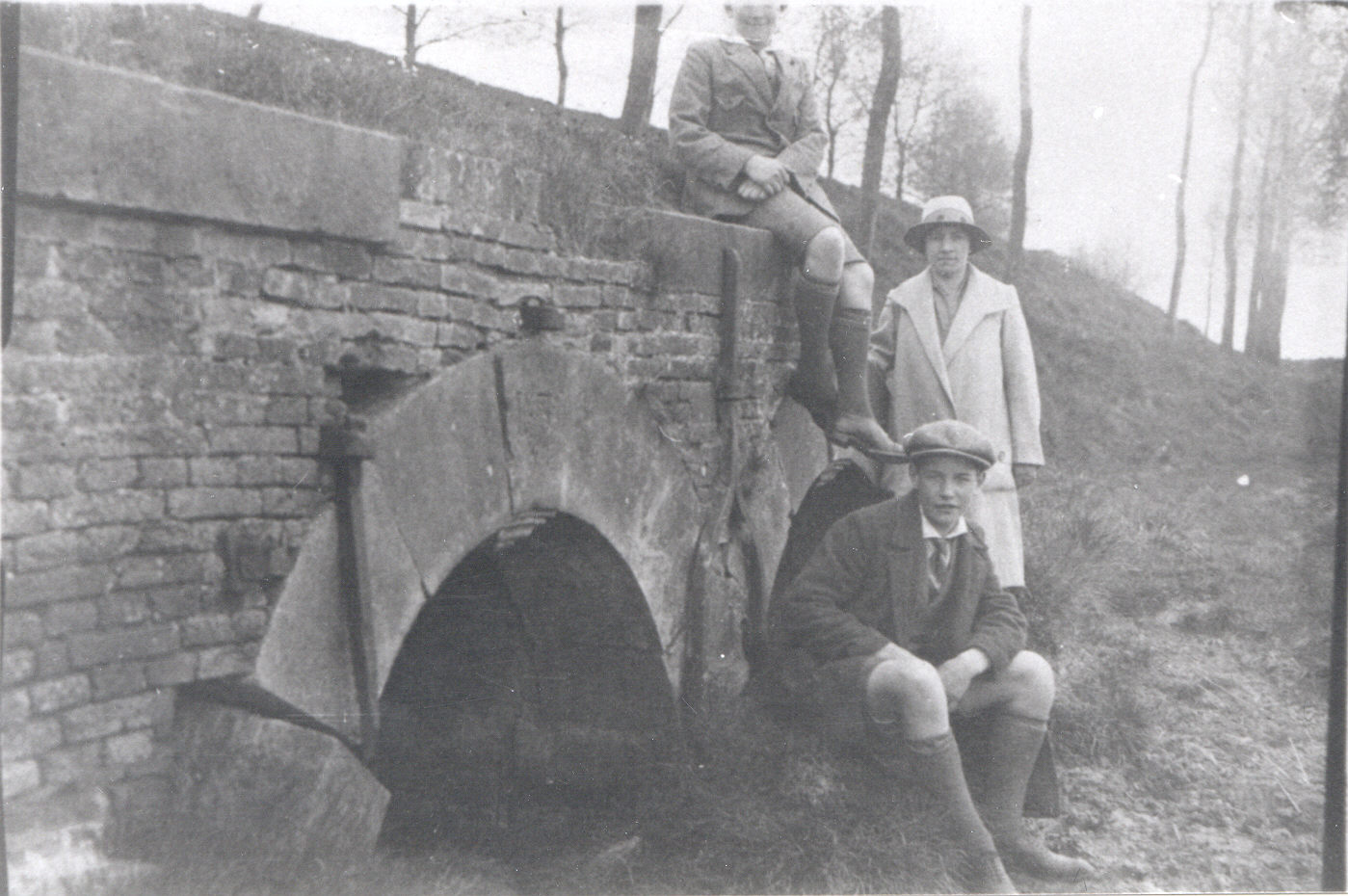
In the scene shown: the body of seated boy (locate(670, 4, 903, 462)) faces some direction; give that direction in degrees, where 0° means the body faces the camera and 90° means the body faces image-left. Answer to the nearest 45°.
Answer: approximately 315°

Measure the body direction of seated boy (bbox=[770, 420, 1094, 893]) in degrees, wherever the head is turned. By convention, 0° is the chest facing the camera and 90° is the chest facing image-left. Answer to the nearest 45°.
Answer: approximately 315°
